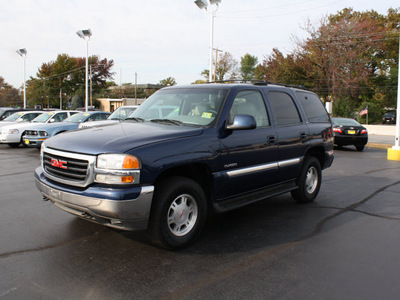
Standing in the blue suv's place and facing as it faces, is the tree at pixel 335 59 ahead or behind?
behind

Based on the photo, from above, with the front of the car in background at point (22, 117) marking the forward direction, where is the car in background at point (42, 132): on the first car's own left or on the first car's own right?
on the first car's own left

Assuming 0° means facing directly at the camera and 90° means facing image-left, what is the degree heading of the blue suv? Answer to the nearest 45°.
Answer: approximately 45°

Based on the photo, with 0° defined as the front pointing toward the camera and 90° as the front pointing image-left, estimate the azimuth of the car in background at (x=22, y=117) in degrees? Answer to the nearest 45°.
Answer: approximately 45°

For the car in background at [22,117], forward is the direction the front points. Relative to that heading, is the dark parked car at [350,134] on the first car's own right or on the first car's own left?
on the first car's own left

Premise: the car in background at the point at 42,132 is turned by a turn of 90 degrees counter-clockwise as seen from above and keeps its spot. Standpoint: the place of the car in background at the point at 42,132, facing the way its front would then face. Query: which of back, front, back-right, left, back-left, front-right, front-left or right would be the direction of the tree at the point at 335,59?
left

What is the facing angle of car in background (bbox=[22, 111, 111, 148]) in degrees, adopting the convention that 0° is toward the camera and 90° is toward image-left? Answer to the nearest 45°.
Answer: approximately 45°

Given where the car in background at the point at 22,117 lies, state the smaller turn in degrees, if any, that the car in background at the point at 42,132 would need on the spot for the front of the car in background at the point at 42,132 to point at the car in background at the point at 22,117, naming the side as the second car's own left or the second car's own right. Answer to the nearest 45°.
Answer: approximately 135° to the second car's own right
